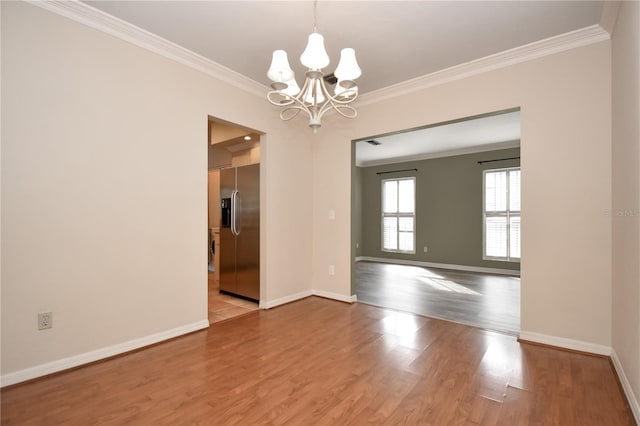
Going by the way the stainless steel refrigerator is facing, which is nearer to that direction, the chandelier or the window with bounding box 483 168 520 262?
the chandelier

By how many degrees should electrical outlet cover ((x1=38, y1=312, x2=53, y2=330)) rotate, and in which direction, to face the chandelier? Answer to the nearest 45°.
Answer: approximately 45° to its left

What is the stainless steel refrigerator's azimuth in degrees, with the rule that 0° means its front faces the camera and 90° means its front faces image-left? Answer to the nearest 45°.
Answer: approximately 45°

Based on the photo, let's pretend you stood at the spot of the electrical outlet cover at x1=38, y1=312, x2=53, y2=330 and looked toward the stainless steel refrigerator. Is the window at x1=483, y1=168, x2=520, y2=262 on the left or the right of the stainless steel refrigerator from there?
right

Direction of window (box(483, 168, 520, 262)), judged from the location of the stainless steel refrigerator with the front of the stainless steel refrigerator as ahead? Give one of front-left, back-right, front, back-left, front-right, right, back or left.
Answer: back-left

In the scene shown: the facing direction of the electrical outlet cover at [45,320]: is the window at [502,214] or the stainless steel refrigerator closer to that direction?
the window

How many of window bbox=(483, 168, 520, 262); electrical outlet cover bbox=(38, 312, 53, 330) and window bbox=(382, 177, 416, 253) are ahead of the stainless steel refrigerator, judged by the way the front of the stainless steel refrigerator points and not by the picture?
1

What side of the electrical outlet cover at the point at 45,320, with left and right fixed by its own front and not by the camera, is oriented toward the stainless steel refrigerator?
left

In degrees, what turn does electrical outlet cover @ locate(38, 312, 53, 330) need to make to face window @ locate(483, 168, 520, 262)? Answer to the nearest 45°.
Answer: approximately 90° to its left

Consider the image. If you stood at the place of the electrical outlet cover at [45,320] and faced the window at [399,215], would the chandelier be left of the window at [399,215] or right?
right

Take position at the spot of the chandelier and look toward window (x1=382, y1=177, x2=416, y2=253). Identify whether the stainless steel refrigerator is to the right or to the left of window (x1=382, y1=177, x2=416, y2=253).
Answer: left

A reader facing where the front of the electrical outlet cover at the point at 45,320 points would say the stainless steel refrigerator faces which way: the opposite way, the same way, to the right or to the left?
to the right

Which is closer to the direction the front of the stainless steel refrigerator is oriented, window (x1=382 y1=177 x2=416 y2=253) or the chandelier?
the chandelier
